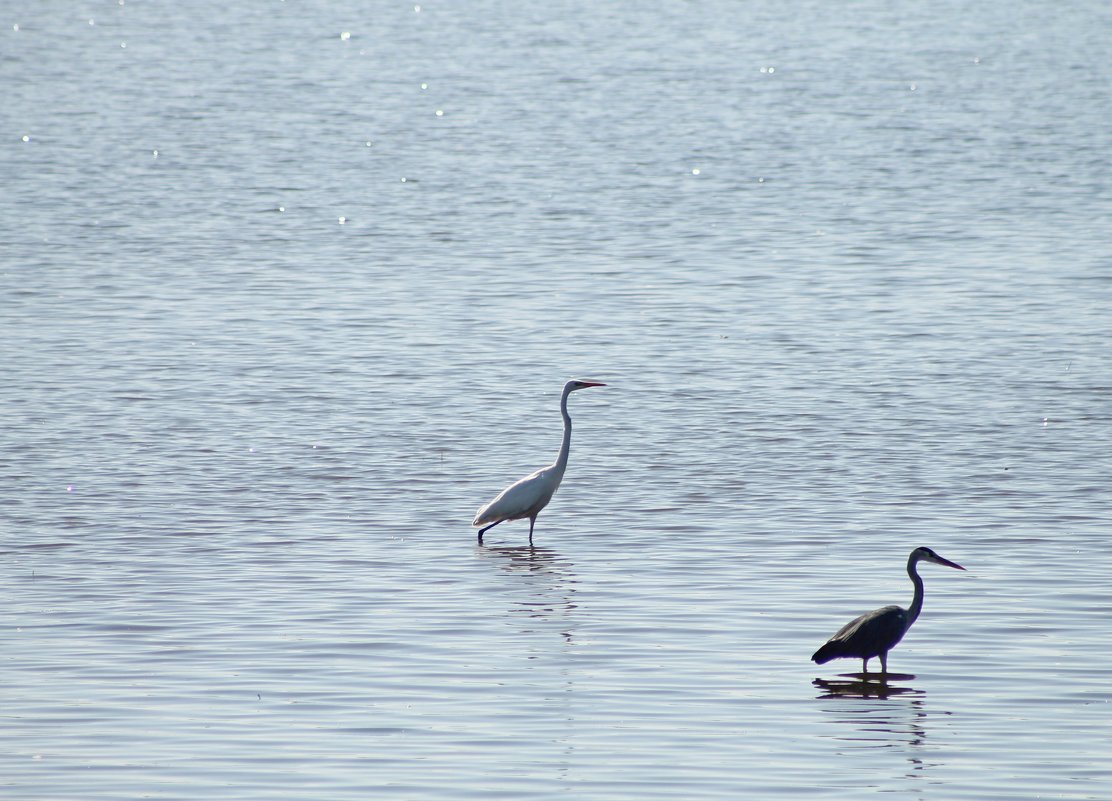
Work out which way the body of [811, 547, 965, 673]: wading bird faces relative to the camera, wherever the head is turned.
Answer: to the viewer's right

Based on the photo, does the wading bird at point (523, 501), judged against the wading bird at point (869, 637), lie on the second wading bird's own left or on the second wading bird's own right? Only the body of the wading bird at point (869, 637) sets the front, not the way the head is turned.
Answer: on the second wading bird's own left

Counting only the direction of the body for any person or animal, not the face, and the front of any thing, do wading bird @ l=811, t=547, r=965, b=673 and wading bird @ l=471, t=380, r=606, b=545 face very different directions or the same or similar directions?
same or similar directions

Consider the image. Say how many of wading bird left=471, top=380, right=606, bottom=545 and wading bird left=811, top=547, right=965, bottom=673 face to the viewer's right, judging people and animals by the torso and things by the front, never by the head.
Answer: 2

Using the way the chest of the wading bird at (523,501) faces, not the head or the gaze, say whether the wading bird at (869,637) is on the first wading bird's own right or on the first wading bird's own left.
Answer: on the first wading bird's own right

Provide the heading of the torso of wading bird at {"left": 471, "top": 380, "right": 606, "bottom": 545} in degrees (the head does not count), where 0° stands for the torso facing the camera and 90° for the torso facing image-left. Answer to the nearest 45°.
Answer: approximately 270°
